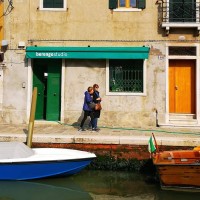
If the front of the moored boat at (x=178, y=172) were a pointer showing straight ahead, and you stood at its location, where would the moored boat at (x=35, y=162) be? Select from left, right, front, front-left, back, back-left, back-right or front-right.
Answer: back

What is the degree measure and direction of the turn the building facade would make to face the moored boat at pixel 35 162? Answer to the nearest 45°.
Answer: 0° — it already faces it

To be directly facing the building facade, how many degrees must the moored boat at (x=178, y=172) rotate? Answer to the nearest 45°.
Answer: approximately 135° to its left

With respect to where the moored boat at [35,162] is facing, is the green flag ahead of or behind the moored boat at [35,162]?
ahead

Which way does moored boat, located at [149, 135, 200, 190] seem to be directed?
to the viewer's right

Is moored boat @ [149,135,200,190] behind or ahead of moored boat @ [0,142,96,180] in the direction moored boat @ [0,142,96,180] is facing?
ahead

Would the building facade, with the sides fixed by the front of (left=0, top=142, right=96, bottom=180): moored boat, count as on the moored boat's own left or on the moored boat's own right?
on the moored boat's own left

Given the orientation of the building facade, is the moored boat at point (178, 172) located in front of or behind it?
in front

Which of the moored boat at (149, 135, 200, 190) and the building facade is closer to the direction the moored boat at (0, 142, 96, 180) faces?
the moored boat

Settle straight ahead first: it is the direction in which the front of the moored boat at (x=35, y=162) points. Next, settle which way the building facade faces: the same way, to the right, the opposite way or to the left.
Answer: to the right

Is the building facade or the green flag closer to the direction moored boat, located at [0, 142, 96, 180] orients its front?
the green flag

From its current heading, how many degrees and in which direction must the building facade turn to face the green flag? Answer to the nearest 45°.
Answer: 0° — it already faces it

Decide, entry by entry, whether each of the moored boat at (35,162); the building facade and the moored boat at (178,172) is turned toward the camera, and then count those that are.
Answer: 1

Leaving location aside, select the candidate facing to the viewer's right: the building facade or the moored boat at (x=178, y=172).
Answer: the moored boat

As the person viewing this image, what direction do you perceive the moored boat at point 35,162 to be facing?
facing to the right of the viewer
